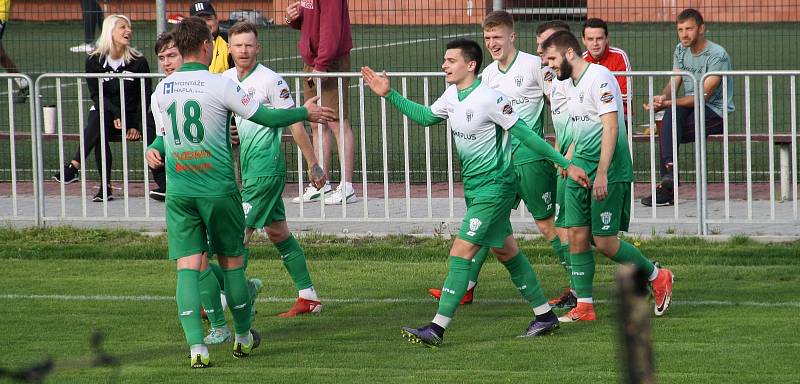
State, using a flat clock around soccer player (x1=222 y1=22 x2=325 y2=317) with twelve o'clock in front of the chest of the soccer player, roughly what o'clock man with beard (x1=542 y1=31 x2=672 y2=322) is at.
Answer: The man with beard is roughly at 8 o'clock from the soccer player.

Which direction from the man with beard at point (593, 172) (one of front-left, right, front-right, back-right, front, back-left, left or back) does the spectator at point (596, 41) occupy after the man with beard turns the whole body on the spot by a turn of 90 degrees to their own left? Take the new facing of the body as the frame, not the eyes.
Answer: back-left

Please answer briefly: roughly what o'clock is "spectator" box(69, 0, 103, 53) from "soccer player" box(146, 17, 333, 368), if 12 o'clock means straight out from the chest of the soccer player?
The spectator is roughly at 10 o'clock from the soccer player.

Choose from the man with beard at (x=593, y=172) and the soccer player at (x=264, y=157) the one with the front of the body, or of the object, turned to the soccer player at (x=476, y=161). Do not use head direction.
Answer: the man with beard

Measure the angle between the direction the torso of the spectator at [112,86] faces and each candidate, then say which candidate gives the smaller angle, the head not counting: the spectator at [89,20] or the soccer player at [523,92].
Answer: the soccer player
